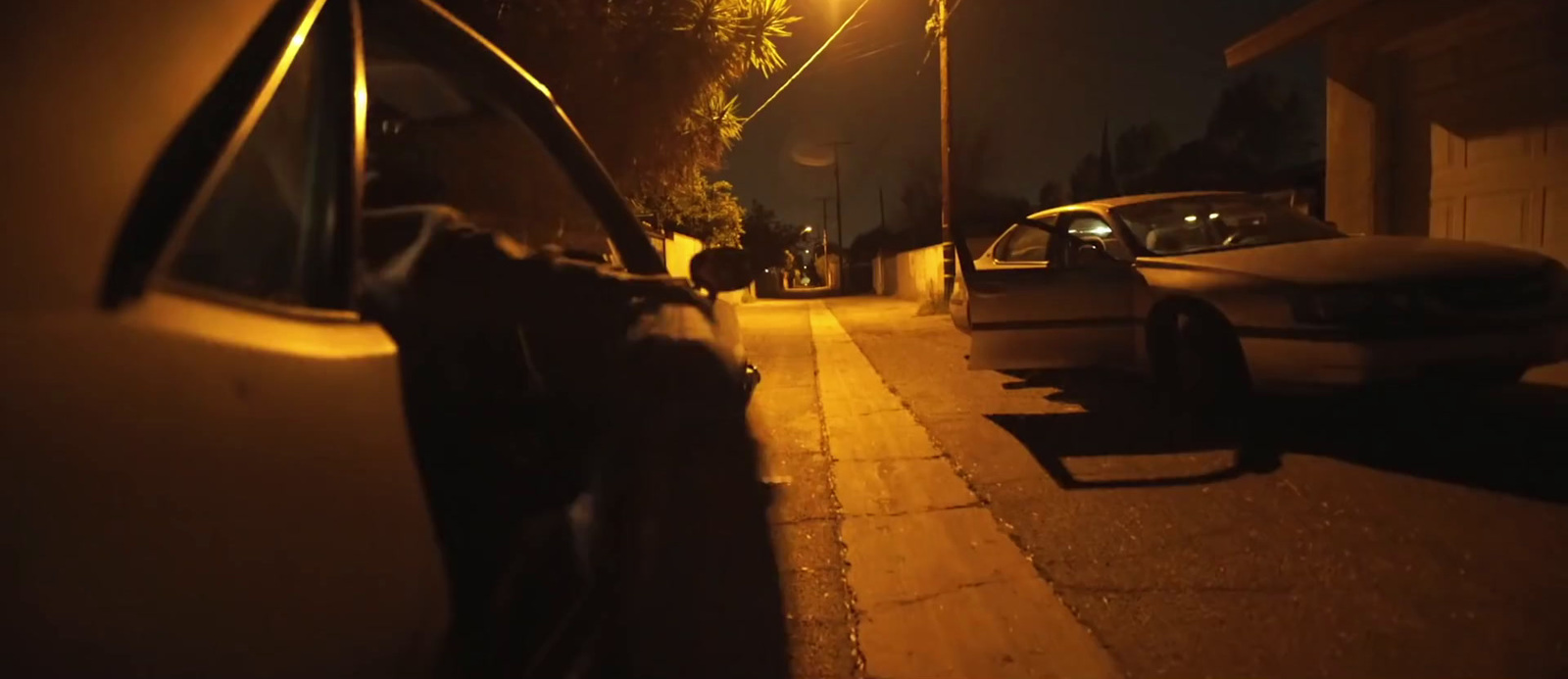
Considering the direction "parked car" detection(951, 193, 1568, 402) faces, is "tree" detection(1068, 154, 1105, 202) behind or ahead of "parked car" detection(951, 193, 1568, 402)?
behind

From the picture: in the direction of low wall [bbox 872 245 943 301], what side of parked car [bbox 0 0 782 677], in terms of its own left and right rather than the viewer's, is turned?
front

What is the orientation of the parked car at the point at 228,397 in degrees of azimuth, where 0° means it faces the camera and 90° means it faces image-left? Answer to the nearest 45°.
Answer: approximately 225°

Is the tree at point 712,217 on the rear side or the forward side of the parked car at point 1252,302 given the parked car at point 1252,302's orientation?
on the rear side

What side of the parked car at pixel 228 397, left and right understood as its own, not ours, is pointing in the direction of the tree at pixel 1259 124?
front

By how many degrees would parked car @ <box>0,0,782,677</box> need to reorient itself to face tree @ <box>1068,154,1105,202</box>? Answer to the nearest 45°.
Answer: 0° — it already faces it

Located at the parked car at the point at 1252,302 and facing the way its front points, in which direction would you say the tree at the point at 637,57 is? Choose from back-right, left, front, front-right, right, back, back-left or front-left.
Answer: back-right

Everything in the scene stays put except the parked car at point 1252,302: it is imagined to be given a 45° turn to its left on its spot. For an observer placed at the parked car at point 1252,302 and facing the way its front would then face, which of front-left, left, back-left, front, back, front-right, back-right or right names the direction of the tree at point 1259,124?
left

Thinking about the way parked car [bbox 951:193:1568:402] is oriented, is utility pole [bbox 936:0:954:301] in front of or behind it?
behind

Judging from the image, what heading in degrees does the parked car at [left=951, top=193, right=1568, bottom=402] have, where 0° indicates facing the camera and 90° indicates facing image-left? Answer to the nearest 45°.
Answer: approximately 315°

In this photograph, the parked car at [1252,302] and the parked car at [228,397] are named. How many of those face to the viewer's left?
0
